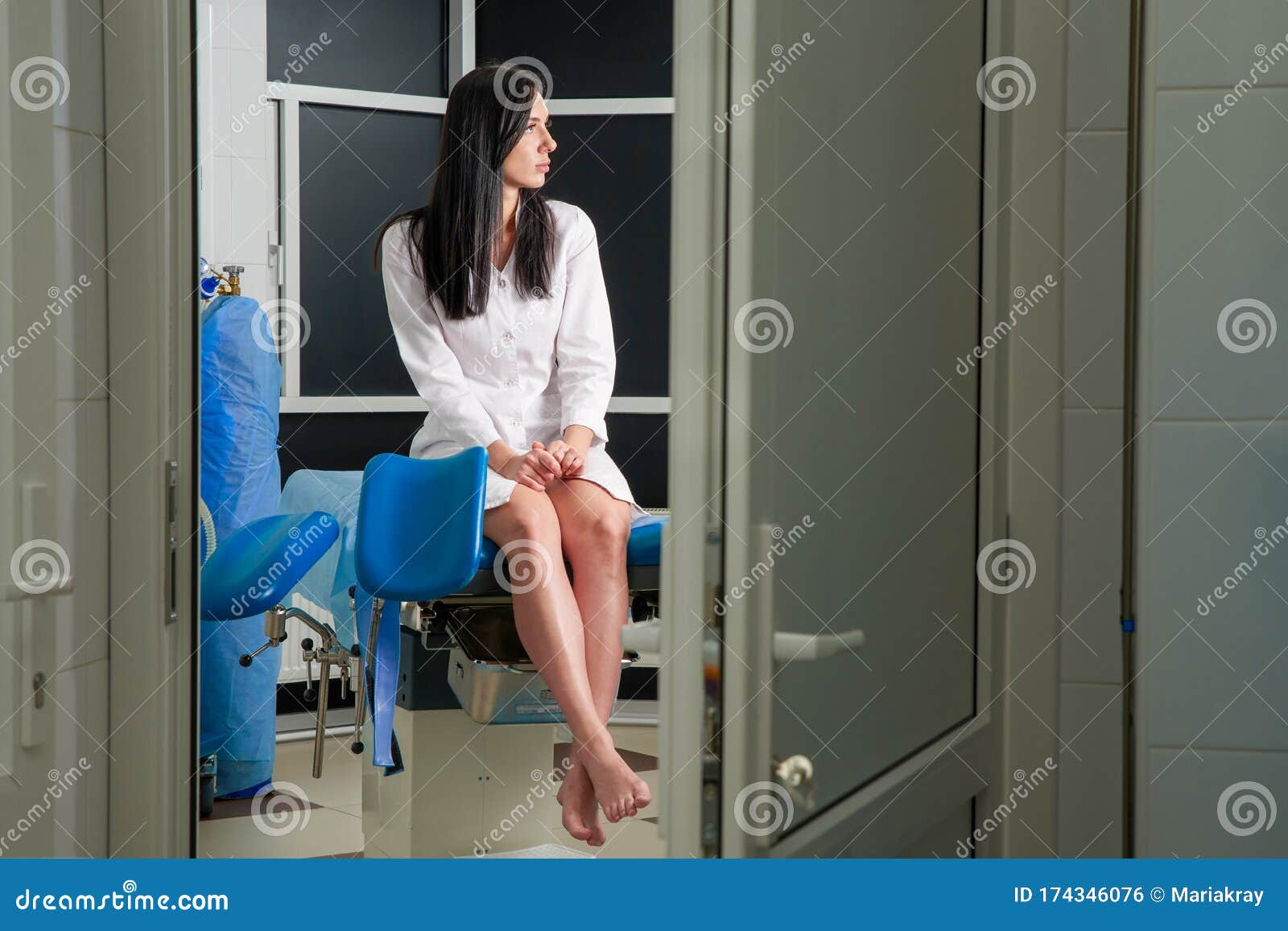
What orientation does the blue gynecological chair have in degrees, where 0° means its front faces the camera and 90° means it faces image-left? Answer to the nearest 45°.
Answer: approximately 45°
